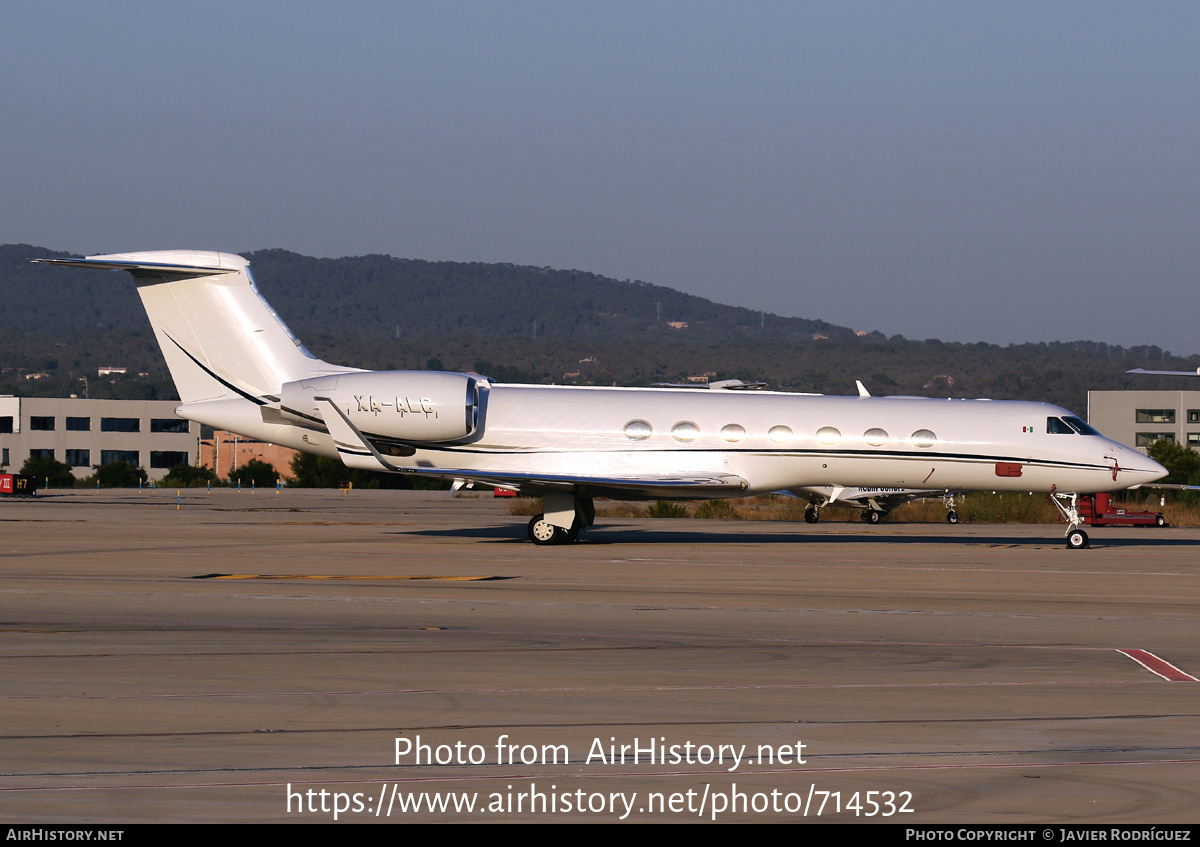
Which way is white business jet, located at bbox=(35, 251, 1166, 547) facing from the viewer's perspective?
to the viewer's right
